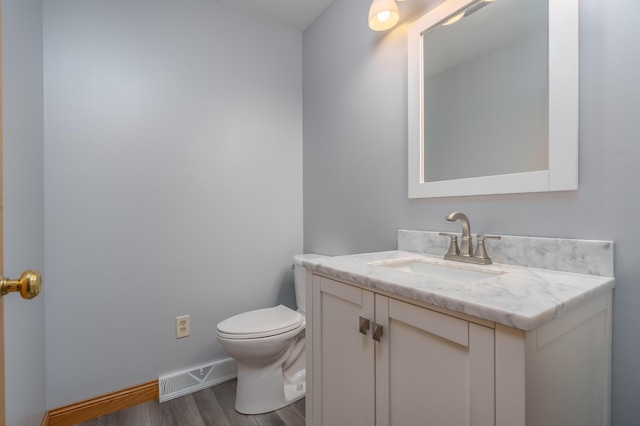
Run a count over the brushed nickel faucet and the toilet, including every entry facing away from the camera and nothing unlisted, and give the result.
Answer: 0

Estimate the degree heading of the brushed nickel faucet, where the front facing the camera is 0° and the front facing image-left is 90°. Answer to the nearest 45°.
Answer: approximately 45°

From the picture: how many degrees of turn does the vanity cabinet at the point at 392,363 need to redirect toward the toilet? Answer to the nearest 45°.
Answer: approximately 90° to its right

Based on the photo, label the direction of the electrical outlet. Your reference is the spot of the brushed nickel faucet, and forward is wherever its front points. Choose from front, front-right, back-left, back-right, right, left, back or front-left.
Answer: front-right

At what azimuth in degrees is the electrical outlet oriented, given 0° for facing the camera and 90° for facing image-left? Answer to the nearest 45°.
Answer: approximately 315°

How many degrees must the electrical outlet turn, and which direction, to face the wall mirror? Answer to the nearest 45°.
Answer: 0° — it already faces it
